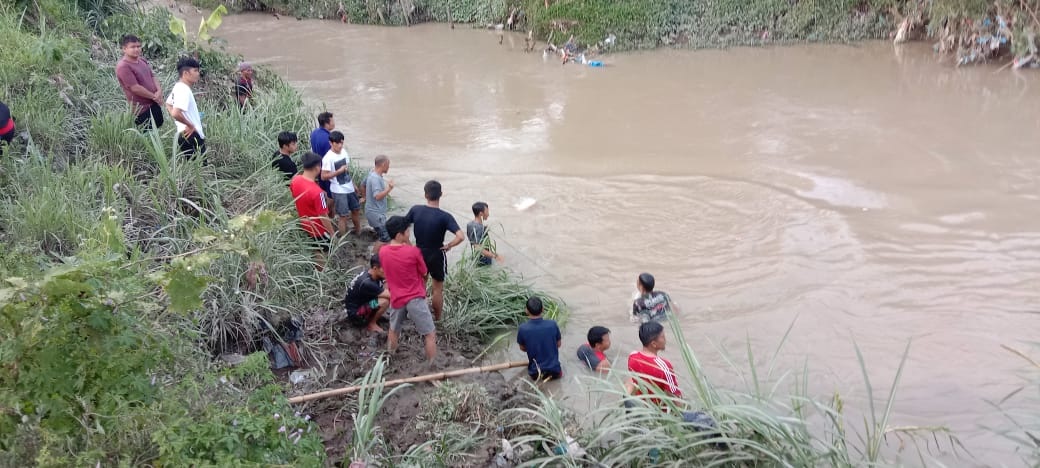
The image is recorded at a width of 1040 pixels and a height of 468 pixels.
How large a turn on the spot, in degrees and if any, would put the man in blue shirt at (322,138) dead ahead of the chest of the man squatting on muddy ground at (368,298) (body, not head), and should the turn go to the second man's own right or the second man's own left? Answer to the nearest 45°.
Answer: approximately 90° to the second man's own left

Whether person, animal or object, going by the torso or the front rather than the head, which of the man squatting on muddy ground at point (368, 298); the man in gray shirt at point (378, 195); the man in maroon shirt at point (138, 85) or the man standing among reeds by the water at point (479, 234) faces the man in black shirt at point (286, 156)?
the man in maroon shirt

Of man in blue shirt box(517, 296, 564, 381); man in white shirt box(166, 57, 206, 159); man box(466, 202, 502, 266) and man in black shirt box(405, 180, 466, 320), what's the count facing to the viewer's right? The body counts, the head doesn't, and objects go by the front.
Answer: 2

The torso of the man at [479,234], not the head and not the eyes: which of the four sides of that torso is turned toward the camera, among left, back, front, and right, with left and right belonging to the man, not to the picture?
right

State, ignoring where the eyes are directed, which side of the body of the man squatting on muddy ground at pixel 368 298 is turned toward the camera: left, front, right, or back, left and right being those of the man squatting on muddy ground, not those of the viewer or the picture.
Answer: right

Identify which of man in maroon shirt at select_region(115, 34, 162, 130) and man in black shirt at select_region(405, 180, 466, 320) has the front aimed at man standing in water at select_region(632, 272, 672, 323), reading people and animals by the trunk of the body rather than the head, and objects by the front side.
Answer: the man in maroon shirt

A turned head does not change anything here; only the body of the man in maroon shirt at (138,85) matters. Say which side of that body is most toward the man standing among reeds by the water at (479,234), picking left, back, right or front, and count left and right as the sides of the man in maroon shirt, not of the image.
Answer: front

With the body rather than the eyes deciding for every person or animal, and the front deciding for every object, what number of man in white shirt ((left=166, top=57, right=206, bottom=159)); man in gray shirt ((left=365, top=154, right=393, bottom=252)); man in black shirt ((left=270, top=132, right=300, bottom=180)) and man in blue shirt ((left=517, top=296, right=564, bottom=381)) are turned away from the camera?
1

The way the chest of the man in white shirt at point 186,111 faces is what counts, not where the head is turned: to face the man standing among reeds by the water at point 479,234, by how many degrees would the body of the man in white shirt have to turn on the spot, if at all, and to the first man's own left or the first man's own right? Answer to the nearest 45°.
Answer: approximately 45° to the first man's own right

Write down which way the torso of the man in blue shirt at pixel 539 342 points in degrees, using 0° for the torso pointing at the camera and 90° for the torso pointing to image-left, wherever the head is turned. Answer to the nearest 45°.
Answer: approximately 180°

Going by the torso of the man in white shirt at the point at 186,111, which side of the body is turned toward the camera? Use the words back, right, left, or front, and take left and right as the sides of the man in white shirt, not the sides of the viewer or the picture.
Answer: right

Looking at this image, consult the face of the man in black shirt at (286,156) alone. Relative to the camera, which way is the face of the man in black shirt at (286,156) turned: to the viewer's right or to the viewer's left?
to the viewer's right

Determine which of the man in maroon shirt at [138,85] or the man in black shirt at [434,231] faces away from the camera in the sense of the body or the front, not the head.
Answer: the man in black shirt

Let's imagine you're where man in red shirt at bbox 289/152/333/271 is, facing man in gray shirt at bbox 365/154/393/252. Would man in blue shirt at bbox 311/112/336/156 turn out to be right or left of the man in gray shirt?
left

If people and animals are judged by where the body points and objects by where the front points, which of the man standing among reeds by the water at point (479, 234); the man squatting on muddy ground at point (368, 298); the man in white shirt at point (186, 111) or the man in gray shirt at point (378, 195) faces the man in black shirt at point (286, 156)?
the man in white shirt

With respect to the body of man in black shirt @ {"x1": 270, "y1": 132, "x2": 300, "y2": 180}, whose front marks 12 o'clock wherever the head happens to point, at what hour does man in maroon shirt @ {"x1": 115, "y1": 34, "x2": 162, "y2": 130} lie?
The man in maroon shirt is roughly at 7 o'clock from the man in black shirt.

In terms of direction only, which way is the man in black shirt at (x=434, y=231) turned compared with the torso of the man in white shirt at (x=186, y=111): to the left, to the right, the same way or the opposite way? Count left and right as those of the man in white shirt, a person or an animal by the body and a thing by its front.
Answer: to the left

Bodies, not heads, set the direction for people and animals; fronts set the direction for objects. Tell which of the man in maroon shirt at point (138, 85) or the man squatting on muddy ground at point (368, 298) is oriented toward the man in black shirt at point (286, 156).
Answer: the man in maroon shirt
